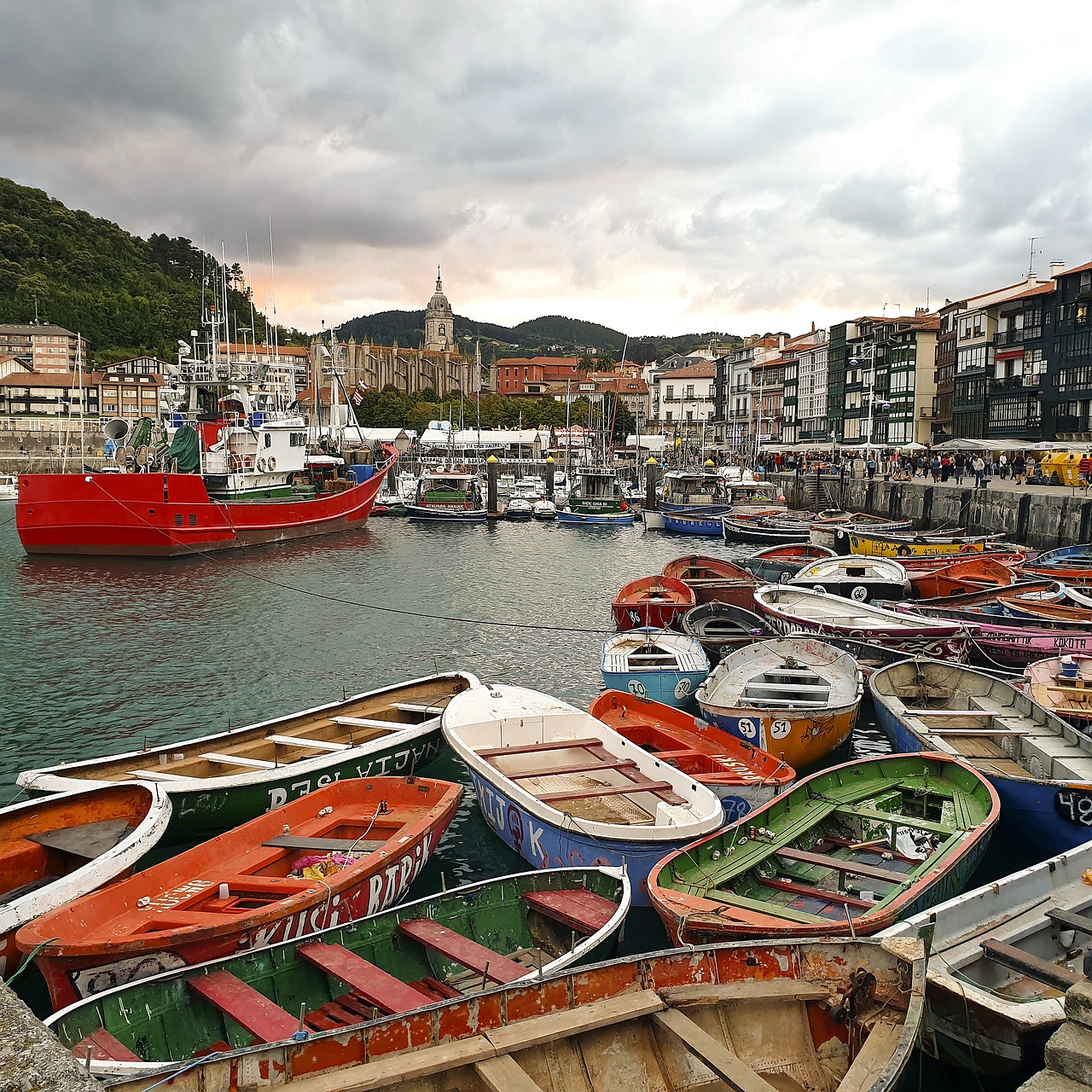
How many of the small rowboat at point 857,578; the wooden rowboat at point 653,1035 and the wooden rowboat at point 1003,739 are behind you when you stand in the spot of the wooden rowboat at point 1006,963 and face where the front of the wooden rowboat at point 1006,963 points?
1

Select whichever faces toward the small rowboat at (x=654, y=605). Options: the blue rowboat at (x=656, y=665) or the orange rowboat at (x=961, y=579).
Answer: the blue rowboat

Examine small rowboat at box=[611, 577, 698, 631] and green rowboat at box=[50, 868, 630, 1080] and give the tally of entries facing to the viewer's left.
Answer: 0

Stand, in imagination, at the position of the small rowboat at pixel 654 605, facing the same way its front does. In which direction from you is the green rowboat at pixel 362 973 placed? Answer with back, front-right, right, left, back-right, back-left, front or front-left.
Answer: back

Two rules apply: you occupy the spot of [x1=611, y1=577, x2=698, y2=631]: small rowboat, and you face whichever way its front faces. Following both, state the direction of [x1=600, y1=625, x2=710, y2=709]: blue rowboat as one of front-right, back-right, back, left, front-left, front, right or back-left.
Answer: back

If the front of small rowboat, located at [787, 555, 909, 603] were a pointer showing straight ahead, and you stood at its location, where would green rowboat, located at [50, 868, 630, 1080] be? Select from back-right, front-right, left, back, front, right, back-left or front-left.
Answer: left

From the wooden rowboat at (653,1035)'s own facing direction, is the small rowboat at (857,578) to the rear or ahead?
ahead

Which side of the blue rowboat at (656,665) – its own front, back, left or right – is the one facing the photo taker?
back

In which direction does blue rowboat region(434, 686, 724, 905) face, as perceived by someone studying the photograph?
facing away from the viewer and to the left of the viewer

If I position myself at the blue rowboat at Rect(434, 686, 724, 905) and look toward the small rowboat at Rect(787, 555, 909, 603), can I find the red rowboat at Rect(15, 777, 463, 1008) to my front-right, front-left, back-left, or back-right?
back-left

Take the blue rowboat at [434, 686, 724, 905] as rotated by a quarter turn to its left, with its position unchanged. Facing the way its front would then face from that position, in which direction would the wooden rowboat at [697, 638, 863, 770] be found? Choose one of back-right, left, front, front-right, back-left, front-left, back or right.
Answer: back

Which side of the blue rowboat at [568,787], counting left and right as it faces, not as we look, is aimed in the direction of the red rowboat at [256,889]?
left

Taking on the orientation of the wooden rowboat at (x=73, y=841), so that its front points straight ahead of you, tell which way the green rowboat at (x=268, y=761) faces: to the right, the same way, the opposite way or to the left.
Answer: the opposite way
